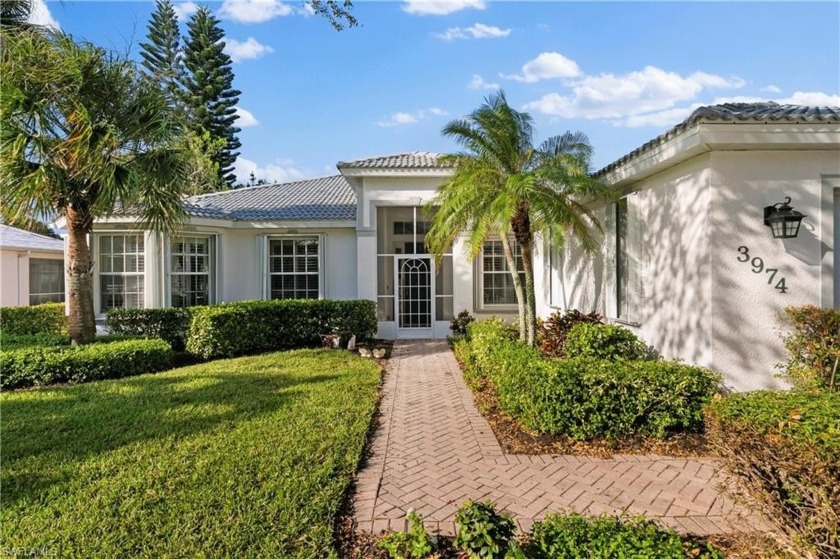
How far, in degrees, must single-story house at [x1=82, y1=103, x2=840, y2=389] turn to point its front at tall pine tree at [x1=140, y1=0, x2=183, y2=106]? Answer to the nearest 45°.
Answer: approximately 135° to its right

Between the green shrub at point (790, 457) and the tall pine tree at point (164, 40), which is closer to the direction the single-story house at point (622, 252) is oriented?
the green shrub

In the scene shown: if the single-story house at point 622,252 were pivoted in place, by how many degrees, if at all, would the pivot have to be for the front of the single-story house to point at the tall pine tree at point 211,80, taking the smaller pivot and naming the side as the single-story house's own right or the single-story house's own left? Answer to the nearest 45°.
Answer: approximately 135° to the single-story house's own right

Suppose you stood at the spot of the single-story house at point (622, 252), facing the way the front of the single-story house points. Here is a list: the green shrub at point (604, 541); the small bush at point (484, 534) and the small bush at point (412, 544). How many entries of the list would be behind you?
0

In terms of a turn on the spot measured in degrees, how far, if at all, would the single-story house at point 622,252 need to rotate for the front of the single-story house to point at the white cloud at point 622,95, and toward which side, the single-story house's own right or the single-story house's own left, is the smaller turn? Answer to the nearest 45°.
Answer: approximately 180°

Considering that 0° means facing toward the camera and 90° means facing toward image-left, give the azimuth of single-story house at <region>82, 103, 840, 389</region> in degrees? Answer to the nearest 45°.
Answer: approximately 0°

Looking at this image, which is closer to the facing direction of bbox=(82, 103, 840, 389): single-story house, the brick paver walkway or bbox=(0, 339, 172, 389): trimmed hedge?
the brick paver walkway

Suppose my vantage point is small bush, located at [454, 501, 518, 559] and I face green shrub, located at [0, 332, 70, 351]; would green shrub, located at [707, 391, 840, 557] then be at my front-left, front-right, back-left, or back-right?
back-right

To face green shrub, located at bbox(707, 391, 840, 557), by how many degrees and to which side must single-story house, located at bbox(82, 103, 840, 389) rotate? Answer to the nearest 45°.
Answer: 0° — it already faces it

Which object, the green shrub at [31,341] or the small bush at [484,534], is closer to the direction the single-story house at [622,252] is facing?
the small bush

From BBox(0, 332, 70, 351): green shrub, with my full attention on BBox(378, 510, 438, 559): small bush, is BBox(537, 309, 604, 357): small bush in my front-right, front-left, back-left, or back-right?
front-left

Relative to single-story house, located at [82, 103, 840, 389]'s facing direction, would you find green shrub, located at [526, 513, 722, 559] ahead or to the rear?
ahead

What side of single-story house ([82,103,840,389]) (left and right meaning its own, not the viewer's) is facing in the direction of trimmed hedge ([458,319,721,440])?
front
